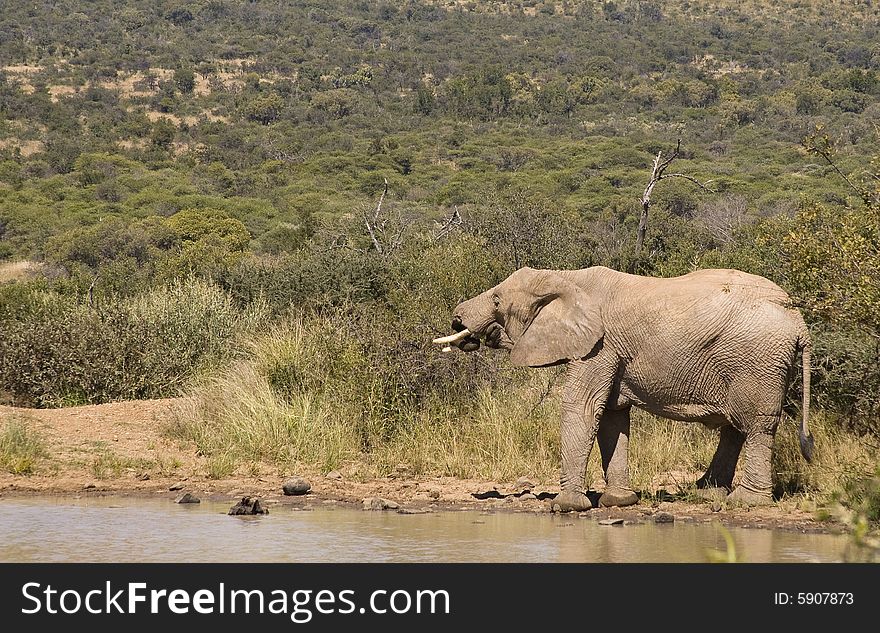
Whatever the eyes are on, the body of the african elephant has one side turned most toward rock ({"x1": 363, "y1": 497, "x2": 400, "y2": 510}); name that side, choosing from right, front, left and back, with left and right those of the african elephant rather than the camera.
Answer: front

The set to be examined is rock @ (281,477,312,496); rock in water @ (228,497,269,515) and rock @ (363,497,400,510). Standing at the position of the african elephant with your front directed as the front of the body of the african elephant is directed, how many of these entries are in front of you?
3

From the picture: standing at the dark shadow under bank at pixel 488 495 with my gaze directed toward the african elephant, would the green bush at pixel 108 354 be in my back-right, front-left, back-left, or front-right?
back-left

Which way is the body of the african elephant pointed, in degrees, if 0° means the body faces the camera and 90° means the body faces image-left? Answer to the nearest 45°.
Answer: approximately 90°

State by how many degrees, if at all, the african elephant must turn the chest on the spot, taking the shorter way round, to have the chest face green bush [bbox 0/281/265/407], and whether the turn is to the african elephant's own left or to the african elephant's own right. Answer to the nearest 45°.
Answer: approximately 45° to the african elephant's own right

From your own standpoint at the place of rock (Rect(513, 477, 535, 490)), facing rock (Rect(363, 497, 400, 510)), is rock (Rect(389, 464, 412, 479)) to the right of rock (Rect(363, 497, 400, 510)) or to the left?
right

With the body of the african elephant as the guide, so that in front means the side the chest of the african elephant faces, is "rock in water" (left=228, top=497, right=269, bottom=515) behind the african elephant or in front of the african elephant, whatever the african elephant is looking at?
in front

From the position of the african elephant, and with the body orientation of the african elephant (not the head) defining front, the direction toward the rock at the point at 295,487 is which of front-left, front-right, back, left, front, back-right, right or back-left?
front
